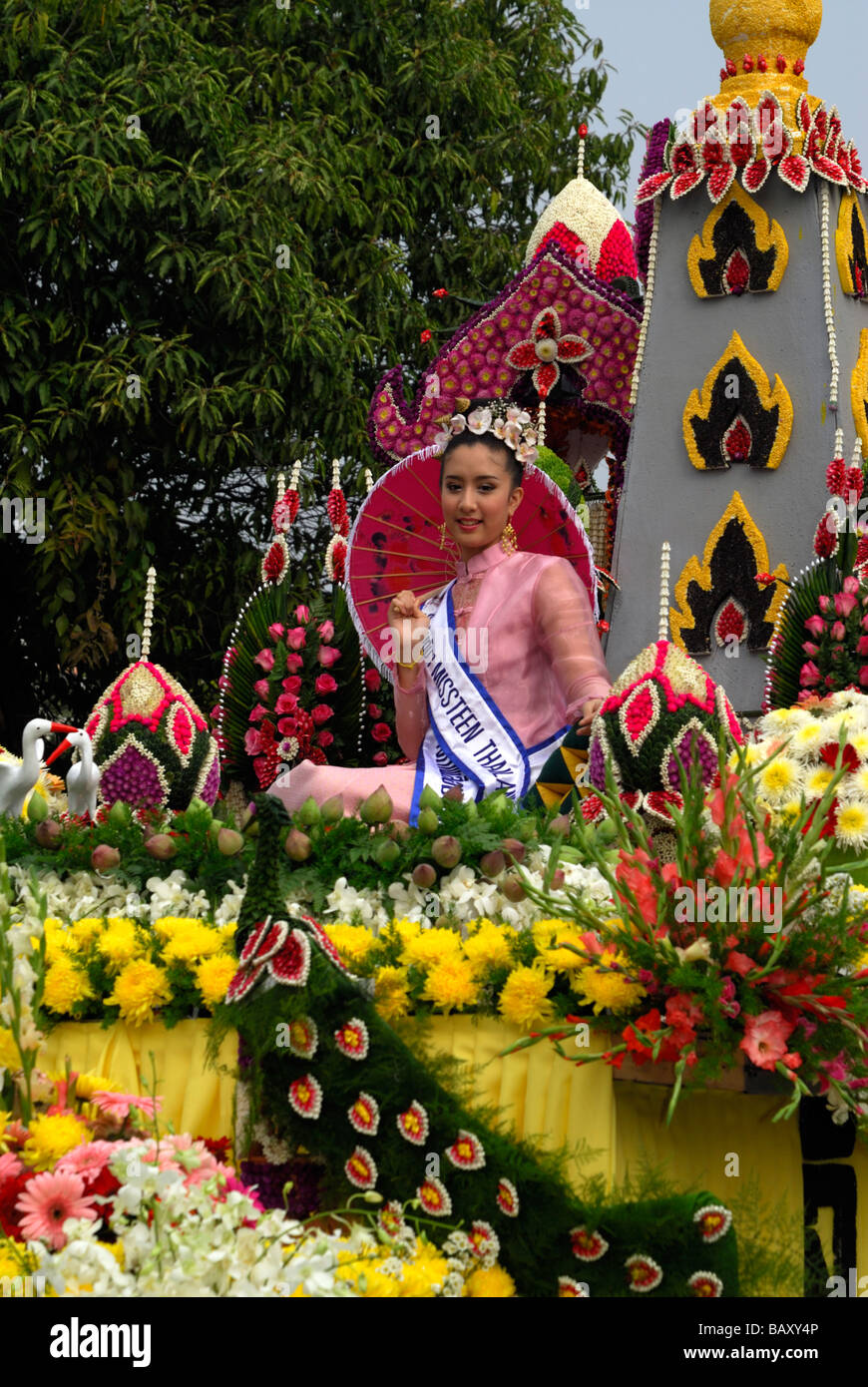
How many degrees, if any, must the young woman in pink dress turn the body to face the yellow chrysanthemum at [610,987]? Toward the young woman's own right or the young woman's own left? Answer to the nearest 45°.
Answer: approximately 45° to the young woman's own left

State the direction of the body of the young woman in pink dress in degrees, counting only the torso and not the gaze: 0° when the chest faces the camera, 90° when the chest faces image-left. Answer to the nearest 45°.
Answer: approximately 45°

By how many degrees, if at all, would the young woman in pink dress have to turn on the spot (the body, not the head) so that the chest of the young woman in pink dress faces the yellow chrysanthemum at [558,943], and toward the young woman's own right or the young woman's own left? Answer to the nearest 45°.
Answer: approximately 45° to the young woman's own left

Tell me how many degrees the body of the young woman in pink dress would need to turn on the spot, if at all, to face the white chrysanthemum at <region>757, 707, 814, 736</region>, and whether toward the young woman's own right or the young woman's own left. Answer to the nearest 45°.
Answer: approximately 90° to the young woman's own left
